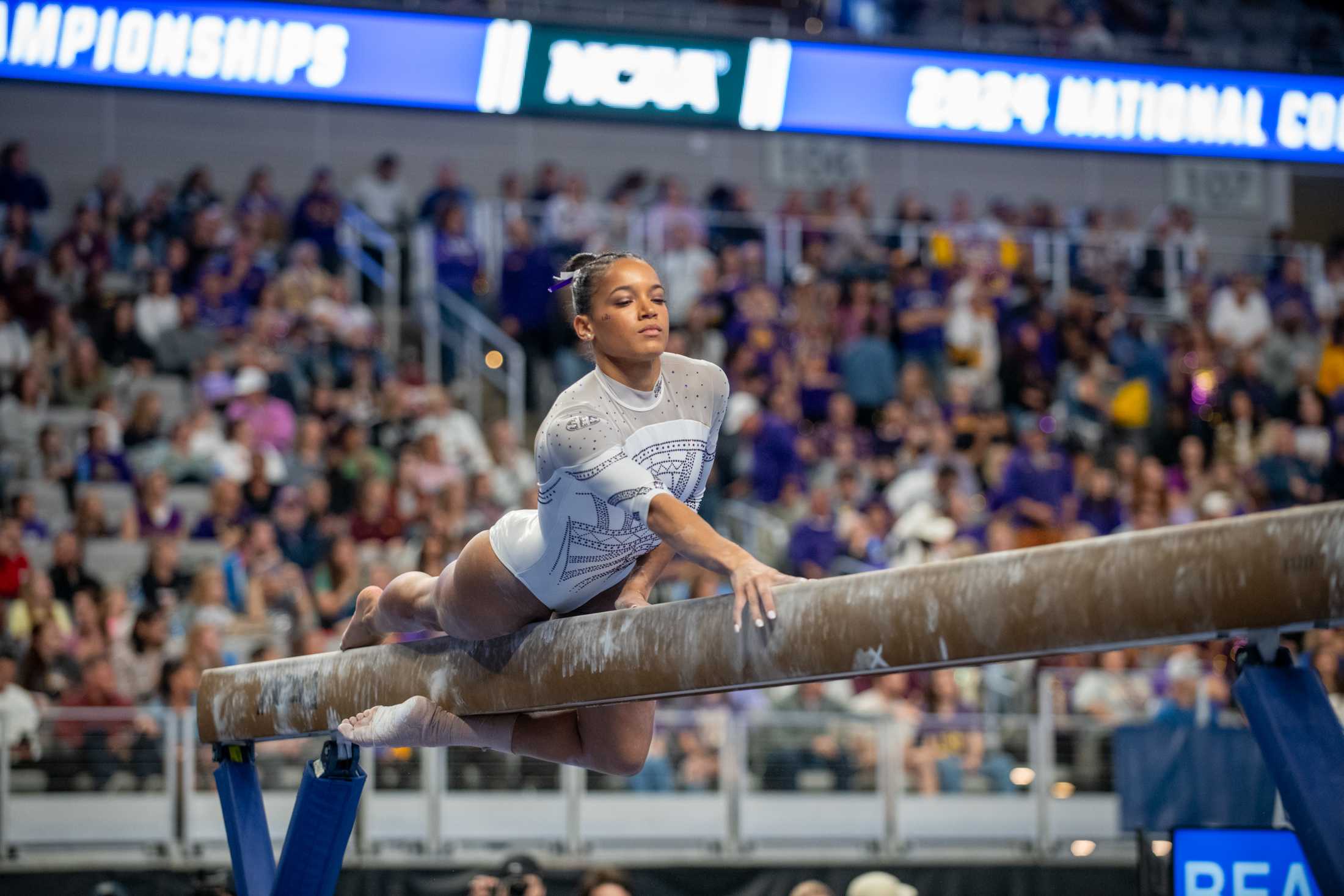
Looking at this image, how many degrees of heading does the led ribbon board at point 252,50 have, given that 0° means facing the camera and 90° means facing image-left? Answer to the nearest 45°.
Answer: approximately 0°

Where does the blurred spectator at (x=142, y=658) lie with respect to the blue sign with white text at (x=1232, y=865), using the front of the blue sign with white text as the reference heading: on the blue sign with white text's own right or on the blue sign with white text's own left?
on the blue sign with white text's own right

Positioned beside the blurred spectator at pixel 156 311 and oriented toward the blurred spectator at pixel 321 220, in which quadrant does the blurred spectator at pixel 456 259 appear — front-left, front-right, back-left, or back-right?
front-right

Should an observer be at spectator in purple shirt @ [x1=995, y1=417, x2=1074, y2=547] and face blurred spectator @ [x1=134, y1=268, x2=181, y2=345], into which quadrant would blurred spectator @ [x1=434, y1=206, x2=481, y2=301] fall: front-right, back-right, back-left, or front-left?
front-right

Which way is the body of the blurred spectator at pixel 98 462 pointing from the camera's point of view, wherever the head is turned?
toward the camera

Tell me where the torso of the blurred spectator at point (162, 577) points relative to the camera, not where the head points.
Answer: toward the camera

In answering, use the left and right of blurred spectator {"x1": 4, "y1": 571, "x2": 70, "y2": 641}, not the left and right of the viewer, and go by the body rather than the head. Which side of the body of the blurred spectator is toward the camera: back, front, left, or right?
front

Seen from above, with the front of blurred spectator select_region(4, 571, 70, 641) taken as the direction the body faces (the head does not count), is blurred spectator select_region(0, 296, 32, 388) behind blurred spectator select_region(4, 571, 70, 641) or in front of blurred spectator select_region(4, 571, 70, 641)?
behind

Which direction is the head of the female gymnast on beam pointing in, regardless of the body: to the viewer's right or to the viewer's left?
to the viewer's right

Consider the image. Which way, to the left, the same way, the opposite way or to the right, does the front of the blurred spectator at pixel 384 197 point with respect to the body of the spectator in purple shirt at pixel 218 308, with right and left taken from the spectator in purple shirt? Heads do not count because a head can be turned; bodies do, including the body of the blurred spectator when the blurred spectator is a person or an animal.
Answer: the same way

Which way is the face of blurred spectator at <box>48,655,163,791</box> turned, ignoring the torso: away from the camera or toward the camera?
toward the camera

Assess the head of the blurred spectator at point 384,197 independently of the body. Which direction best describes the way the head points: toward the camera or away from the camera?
toward the camera

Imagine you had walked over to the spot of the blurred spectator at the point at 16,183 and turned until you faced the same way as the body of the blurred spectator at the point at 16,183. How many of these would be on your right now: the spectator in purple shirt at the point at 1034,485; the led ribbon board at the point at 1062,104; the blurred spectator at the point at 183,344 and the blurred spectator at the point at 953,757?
0

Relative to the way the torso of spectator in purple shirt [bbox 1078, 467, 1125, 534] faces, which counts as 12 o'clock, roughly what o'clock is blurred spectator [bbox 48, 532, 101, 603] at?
The blurred spectator is roughly at 2 o'clock from the spectator in purple shirt.

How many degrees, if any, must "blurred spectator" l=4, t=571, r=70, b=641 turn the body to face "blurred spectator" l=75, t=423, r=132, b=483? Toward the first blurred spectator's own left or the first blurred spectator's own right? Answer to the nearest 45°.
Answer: approximately 180°

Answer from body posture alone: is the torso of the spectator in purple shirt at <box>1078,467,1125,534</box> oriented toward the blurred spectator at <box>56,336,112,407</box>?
no
